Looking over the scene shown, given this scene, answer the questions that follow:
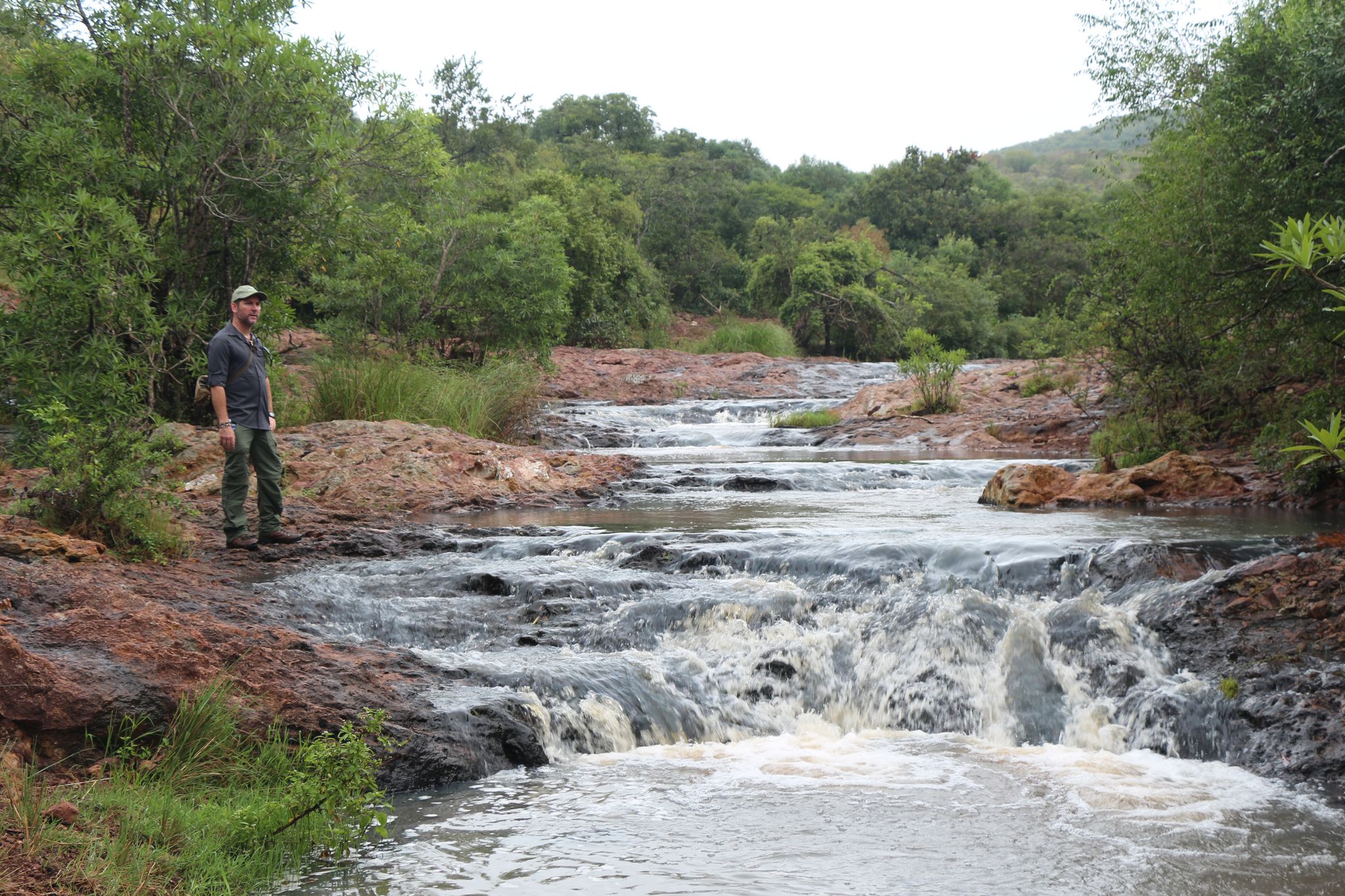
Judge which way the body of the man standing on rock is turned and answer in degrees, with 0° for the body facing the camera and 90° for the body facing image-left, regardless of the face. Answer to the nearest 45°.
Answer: approximately 315°

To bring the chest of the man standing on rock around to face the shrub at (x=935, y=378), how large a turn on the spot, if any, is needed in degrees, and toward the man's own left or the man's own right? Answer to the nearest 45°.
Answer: approximately 90° to the man's own left

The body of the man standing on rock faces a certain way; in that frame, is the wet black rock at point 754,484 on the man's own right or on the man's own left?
on the man's own left

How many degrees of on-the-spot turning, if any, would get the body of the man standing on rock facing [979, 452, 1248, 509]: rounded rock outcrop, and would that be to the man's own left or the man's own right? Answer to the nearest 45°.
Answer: approximately 45° to the man's own left

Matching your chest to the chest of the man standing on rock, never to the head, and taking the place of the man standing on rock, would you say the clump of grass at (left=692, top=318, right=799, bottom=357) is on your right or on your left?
on your left

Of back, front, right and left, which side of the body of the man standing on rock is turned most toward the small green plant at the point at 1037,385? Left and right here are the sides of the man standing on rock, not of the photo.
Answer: left

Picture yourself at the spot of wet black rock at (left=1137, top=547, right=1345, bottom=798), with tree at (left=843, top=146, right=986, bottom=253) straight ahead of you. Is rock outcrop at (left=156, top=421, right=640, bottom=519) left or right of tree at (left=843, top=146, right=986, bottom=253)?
left

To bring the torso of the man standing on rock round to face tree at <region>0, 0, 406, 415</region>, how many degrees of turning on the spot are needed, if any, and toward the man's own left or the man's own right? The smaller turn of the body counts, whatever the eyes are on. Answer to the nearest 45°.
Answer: approximately 135° to the man's own left
